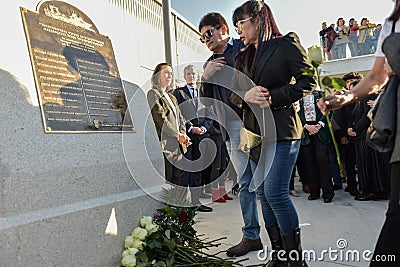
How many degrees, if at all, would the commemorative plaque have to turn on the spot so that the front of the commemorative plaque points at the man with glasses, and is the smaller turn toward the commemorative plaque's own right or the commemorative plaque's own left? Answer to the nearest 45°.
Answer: approximately 45° to the commemorative plaque's own left

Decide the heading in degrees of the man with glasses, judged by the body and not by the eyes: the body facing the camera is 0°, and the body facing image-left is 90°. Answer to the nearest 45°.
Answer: approximately 45°

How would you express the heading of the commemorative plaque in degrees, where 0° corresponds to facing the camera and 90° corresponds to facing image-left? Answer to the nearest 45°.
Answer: approximately 315°
